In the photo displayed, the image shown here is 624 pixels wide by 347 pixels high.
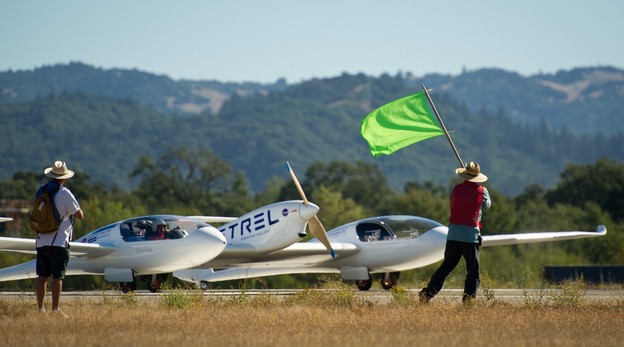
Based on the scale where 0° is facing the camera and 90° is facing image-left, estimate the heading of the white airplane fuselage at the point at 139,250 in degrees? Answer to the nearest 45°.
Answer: approximately 315°

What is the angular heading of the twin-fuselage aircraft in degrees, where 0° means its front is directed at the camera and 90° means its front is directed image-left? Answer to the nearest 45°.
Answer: approximately 315°

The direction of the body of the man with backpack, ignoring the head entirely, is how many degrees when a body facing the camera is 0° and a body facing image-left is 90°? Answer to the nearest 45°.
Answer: approximately 225°

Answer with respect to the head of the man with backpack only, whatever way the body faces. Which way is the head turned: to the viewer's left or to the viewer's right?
to the viewer's right

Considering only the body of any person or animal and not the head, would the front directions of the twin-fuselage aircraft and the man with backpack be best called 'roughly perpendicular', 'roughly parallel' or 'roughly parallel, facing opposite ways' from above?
roughly perpendicular

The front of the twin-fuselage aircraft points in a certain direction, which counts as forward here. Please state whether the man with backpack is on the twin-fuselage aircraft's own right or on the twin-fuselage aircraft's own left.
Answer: on the twin-fuselage aircraft's own right
